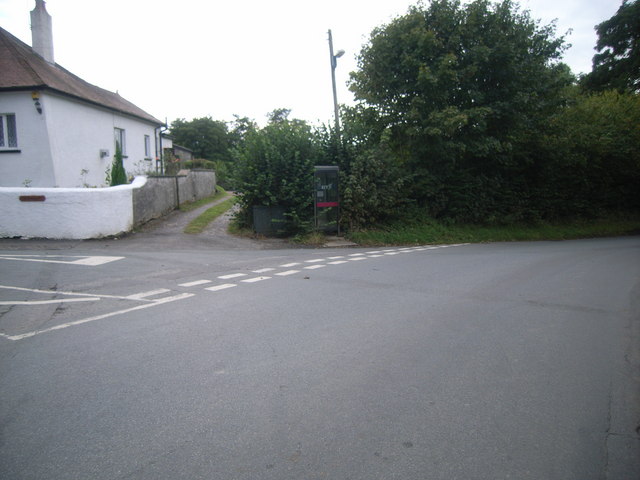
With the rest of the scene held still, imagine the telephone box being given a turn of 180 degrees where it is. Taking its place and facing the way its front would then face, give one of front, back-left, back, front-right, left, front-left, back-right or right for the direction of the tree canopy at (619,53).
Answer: front-right

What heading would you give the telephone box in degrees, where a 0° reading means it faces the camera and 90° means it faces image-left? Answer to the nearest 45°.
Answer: approximately 0°

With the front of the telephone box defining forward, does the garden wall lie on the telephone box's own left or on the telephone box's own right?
on the telephone box's own right

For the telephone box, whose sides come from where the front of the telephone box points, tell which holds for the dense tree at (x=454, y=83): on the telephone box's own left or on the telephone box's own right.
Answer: on the telephone box's own left

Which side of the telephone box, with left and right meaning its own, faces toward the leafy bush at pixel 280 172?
right
